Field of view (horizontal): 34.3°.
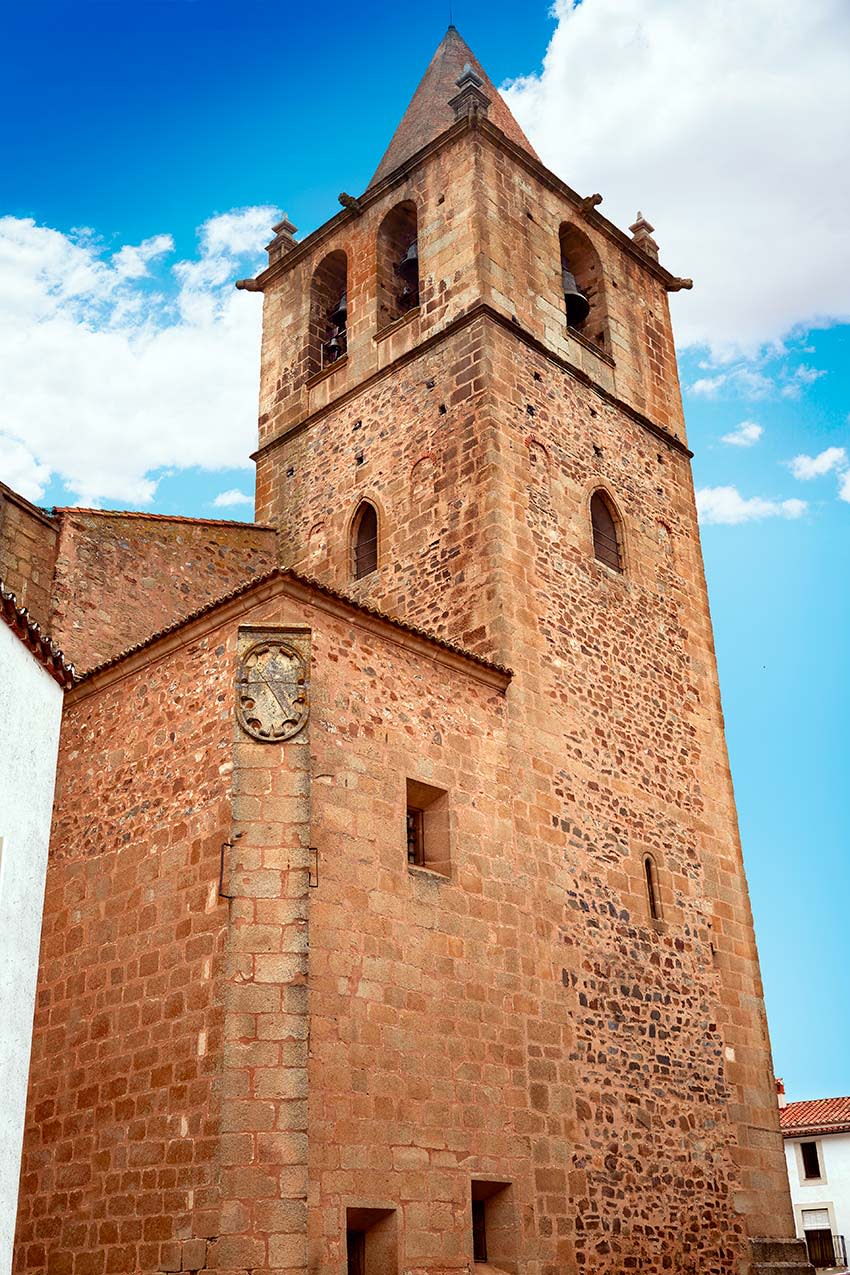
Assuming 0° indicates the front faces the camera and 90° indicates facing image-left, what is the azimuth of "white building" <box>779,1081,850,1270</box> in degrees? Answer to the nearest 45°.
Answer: approximately 0°

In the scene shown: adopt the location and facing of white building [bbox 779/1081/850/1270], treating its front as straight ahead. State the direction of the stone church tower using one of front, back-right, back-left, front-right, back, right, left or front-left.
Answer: front
